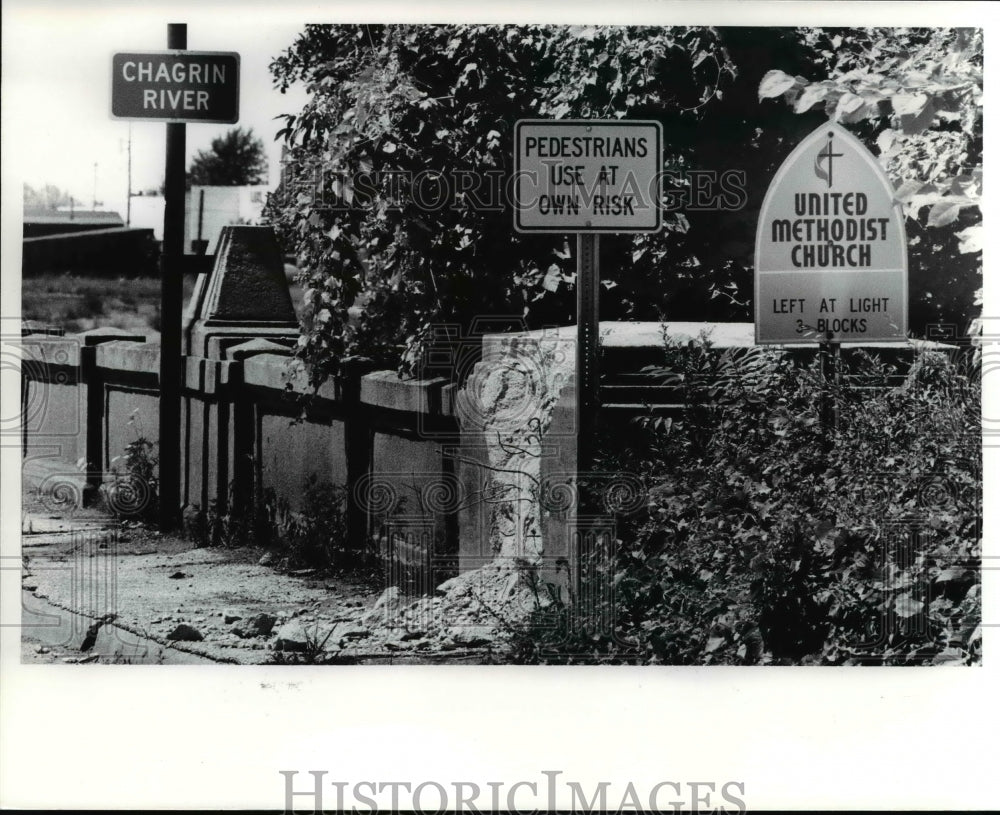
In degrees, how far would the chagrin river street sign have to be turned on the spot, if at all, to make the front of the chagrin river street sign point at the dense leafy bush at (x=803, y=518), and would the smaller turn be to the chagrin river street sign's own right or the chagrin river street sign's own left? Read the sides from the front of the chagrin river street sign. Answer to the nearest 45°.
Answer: approximately 90° to the chagrin river street sign's own left

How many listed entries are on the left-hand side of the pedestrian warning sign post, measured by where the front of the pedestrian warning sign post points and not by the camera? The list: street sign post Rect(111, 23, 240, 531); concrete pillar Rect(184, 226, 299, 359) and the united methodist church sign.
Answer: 1

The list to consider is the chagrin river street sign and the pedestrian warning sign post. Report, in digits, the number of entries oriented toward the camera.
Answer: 2

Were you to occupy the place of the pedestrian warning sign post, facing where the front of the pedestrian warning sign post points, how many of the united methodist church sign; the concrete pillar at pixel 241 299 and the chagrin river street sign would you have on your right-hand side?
2

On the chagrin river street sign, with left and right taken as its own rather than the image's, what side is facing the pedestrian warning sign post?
left

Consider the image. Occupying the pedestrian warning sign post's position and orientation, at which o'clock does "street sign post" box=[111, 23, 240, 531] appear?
The street sign post is roughly at 3 o'clock from the pedestrian warning sign post.

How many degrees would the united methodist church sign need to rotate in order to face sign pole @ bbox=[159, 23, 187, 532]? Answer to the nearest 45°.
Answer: approximately 90° to its right

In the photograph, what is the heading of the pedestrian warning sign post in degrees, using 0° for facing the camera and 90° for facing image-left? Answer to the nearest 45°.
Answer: approximately 0°

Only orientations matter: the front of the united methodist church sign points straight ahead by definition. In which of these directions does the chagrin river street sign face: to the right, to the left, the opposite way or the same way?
the same way

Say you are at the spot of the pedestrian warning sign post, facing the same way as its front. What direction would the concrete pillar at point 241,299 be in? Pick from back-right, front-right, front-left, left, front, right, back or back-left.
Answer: right

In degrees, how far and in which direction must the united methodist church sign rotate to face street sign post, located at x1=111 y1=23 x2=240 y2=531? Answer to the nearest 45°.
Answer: approximately 90° to its right

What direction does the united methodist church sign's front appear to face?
toward the camera

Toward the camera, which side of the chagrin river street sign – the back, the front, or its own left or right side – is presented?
front

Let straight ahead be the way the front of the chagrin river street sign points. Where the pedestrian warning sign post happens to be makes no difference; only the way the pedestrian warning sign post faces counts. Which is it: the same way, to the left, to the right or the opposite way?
the same way
